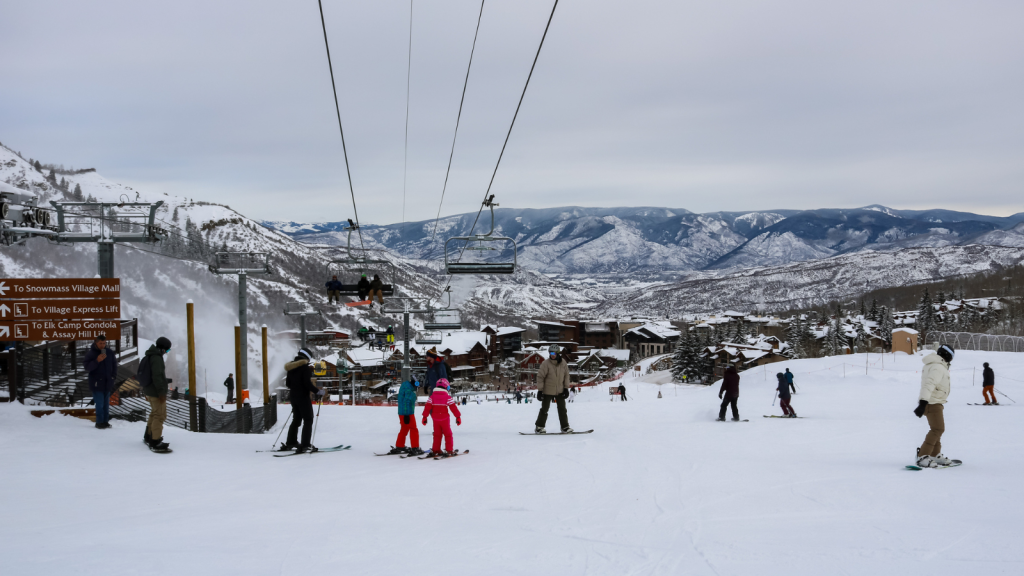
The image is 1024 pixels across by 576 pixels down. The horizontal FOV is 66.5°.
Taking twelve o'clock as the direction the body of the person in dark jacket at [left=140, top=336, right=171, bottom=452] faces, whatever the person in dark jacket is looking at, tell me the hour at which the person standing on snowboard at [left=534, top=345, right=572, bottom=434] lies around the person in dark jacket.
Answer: The person standing on snowboard is roughly at 12 o'clock from the person in dark jacket.

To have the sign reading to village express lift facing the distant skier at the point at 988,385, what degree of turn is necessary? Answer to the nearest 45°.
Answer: approximately 90° to its left

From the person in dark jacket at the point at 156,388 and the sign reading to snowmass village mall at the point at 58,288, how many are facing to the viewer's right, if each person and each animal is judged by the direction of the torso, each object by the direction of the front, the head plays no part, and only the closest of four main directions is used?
1

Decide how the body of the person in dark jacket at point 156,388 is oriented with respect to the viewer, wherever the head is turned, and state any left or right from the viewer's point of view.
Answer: facing to the right of the viewer

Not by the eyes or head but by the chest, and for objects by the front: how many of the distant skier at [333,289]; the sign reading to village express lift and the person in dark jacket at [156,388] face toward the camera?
2

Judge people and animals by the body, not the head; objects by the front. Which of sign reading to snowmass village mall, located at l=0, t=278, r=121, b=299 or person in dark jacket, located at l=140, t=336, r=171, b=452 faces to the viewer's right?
the person in dark jacket

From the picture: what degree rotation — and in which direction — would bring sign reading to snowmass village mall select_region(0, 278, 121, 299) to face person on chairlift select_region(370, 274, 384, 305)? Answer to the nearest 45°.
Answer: approximately 135° to its left

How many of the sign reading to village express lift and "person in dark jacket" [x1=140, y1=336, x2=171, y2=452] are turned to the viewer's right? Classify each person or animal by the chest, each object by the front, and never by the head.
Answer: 1

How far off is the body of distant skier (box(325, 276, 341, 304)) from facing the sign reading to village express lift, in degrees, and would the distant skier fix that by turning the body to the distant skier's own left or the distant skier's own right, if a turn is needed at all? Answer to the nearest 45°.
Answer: approximately 45° to the distant skier's own right

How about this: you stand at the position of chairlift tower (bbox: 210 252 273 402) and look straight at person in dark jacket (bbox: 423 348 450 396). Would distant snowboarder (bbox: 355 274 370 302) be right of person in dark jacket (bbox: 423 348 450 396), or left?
left
